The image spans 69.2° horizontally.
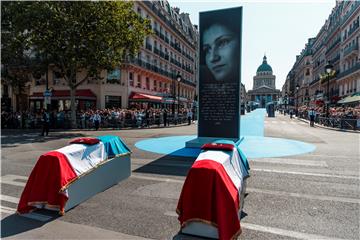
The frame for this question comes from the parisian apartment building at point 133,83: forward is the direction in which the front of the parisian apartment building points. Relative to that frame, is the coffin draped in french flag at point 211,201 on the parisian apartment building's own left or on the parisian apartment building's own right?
on the parisian apartment building's own right

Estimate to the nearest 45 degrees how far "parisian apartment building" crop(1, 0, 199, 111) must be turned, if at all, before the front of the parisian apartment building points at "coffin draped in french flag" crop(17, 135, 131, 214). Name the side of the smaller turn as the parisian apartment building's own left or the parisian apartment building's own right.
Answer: approximately 45° to the parisian apartment building's own right

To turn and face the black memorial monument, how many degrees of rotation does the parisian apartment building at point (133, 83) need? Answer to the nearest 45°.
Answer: approximately 45° to its right

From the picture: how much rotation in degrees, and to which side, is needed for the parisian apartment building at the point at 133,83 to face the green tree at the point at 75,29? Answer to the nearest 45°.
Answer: approximately 90° to its right

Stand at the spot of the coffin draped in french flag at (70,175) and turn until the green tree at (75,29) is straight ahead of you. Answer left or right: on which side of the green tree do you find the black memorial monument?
right

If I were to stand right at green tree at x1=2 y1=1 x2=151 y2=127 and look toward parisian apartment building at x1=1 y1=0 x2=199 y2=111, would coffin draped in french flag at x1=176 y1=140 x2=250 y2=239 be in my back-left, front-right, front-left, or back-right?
back-right

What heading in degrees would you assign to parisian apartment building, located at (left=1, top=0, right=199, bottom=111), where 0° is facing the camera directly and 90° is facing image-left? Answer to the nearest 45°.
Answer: approximately 315°

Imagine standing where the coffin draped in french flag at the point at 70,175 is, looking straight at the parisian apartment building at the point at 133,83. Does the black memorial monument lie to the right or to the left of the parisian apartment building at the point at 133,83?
right
